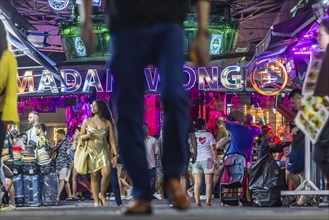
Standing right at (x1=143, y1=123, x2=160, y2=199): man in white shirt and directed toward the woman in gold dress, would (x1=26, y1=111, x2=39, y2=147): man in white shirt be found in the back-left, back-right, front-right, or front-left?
front-right

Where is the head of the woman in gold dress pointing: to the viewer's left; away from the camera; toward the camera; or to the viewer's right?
to the viewer's left

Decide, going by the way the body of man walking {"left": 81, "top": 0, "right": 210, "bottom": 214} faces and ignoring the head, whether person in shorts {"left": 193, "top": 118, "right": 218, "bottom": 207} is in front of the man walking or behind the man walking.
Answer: behind

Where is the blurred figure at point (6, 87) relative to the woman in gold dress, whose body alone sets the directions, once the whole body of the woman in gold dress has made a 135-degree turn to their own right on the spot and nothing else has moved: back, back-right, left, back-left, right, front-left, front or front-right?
back-left

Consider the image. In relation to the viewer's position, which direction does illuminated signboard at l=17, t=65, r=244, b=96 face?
facing the viewer

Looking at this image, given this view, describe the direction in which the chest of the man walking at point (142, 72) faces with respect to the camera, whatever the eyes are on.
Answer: toward the camera

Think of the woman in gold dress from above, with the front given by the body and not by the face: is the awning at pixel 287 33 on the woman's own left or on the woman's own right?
on the woman's own left

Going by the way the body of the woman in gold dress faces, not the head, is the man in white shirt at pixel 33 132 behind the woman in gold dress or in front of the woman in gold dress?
behind

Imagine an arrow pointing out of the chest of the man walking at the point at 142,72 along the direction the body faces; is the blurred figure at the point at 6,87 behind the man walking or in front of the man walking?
behind

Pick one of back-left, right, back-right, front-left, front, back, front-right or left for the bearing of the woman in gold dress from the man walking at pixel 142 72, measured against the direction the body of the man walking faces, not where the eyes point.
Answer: back

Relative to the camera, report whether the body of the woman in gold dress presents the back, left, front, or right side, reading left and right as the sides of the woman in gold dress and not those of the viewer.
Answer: front

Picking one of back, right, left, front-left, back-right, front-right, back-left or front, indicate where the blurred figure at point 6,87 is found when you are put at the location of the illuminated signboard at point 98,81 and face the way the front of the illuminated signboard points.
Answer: front

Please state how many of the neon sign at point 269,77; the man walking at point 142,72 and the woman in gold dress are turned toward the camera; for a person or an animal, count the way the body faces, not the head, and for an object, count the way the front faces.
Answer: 3

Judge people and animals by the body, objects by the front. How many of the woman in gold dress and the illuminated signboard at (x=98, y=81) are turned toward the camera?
2
